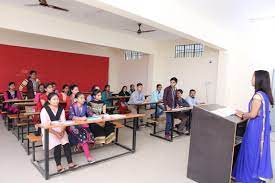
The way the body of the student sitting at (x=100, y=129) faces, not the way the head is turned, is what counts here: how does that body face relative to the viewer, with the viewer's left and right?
facing the viewer and to the right of the viewer

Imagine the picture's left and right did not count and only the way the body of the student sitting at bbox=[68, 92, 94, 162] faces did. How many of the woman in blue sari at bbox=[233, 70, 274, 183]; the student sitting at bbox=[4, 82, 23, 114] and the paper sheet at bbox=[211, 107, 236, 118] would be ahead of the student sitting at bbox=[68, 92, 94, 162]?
2

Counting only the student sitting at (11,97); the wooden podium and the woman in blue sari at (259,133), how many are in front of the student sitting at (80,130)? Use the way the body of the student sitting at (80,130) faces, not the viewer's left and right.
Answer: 2

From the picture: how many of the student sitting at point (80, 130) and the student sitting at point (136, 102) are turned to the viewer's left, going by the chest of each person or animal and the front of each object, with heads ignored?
0

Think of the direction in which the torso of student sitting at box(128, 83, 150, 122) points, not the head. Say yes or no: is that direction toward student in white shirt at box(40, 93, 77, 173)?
no

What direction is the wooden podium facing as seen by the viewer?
to the viewer's left

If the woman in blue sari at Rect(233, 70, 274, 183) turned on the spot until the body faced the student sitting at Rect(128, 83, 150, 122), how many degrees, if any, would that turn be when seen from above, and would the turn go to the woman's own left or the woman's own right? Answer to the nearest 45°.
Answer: approximately 45° to the woman's own right

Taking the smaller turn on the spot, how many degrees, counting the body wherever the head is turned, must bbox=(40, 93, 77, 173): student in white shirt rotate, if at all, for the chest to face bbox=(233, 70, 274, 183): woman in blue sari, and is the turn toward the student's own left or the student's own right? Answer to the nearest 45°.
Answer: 0° — they already face them

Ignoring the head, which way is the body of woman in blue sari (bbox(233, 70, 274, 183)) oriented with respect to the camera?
to the viewer's left

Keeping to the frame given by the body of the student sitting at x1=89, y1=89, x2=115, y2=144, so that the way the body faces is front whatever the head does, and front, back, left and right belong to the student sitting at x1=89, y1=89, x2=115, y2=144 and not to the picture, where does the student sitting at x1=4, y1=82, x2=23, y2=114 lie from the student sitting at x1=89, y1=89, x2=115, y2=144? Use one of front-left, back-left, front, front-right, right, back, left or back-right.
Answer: back

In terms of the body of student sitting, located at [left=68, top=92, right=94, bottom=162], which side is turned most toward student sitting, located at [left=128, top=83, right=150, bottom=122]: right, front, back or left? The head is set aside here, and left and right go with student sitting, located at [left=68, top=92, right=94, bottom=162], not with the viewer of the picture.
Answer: left

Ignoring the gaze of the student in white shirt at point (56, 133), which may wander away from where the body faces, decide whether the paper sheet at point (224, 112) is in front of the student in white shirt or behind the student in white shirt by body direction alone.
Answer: in front
